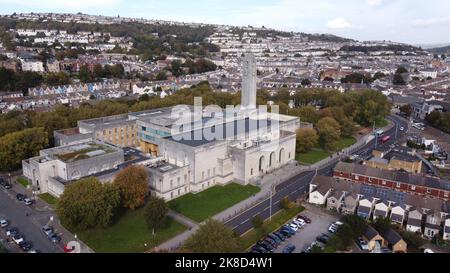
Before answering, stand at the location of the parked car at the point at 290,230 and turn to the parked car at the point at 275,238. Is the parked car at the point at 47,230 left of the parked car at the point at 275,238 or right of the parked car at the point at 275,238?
right

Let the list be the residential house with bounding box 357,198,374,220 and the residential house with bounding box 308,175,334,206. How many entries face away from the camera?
0

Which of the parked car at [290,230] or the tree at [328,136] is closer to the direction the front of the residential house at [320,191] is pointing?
the parked car

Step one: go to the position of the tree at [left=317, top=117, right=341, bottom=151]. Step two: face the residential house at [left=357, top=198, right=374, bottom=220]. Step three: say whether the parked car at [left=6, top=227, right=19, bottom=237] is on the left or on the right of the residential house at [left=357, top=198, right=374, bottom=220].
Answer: right

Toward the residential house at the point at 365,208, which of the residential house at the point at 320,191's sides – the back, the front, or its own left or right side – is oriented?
left

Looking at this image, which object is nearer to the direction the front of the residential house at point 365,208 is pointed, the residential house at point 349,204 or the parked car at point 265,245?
the parked car

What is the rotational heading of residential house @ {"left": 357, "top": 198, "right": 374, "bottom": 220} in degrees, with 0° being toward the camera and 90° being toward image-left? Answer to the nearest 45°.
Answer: approximately 45°

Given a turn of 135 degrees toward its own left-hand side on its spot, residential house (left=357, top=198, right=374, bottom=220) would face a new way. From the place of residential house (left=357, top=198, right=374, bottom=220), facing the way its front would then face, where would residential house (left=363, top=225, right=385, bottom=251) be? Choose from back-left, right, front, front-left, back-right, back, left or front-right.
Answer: right

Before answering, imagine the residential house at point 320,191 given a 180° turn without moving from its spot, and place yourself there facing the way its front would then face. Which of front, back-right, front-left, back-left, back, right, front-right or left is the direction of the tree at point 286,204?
back
